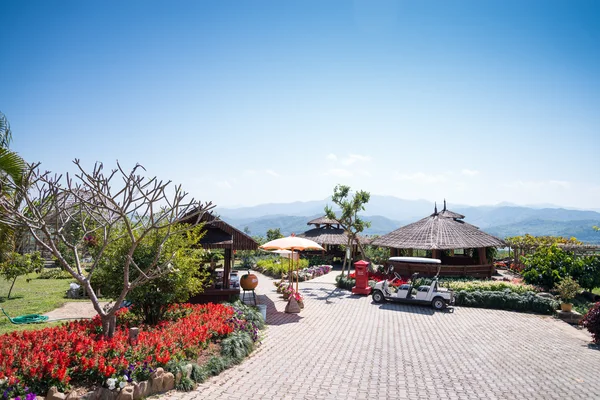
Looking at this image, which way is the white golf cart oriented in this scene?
to the viewer's left

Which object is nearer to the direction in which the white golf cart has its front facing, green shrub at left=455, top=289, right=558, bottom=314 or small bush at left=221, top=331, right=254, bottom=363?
the small bush

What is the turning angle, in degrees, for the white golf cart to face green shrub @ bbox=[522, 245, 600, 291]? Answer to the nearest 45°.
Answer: approximately 135° to its right

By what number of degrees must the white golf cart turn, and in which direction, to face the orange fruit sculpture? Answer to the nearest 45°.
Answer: approximately 45° to its left

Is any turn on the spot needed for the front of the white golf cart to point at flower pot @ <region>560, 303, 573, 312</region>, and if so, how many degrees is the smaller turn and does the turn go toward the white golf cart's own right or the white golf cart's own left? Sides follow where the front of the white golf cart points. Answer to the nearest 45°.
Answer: approximately 180°

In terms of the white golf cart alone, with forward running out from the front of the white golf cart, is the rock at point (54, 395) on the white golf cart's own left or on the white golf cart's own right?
on the white golf cart's own left

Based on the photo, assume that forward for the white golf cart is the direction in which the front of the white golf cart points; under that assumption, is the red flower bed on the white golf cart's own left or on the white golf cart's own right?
on the white golf cart's own left
